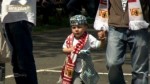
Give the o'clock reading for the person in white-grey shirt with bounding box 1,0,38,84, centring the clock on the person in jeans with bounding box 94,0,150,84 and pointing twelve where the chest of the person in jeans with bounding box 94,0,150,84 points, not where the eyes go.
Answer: the person in white-grey shirt with bounding box 1,0,38,84 is roughly at 2 o'clock from the person in jeans with bounding box 94,0,150,84.

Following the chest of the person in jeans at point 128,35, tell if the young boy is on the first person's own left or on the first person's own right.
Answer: on the first person's own right

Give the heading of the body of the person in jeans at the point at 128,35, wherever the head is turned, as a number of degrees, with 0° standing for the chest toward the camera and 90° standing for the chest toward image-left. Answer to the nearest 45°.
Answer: approximately 0°
